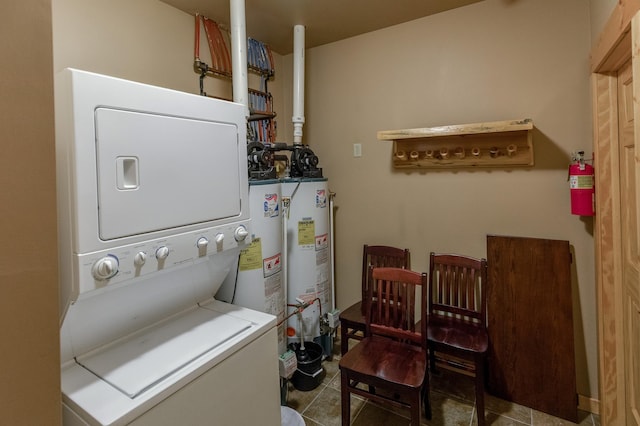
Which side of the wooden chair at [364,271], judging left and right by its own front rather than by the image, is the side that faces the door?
left

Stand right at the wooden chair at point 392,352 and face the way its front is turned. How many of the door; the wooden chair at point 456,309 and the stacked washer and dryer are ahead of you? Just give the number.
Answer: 1

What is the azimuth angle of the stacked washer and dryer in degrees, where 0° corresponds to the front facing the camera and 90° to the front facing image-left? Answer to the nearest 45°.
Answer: approximately 315°

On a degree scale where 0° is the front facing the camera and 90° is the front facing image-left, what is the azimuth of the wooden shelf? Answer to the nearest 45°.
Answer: approximately 45°

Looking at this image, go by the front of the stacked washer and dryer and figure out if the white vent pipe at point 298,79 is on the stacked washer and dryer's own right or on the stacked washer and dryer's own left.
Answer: on the stacked washer and dryer's own left

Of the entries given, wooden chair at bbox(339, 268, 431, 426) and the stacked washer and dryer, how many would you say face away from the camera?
0

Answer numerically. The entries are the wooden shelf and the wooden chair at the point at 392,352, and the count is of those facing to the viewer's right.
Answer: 0
